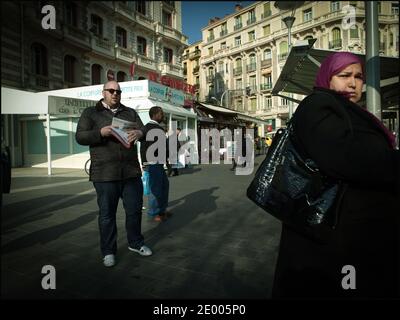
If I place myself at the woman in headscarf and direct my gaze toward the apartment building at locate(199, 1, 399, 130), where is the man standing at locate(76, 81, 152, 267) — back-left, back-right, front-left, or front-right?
front-left

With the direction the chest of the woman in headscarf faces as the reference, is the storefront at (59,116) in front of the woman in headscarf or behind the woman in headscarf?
behind

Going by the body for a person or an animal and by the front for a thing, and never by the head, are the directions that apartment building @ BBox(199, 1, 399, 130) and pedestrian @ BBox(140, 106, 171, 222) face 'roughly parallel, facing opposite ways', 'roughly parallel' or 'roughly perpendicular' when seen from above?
roughly parallel, facing opposite ways

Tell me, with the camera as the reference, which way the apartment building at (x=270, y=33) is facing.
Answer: facing the viewer and to the left of the viewer

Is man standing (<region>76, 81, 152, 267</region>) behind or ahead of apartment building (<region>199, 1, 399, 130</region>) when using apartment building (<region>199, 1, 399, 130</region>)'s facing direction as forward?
ahead
